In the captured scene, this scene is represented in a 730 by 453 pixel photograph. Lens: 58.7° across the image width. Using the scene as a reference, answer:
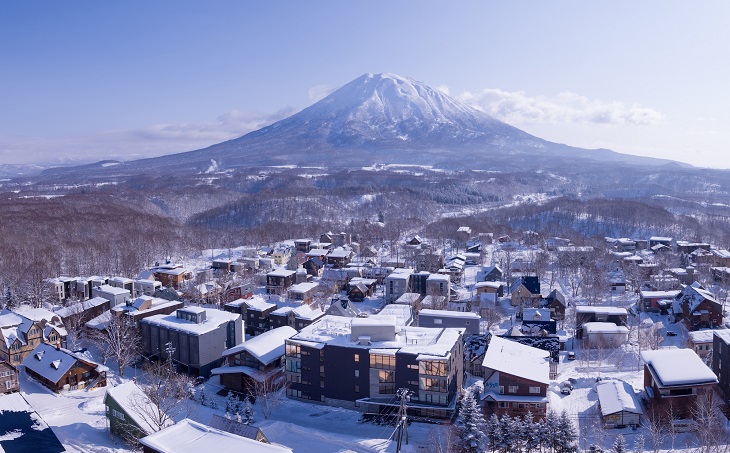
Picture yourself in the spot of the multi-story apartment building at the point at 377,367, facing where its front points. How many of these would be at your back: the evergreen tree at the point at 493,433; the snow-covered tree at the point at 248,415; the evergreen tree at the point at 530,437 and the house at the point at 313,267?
1

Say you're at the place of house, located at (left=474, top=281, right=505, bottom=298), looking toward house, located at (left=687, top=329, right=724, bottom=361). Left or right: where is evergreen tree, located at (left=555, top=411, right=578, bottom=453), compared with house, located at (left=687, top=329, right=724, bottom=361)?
right

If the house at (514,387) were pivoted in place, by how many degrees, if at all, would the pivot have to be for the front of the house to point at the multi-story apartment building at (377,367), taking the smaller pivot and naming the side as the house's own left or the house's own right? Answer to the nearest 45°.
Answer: approximately 90° to the house's own right

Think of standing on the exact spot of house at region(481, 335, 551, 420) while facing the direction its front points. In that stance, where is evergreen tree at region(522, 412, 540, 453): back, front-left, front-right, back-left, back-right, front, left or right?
front

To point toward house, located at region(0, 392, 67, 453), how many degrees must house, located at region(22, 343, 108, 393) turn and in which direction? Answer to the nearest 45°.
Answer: approximately 45° to its right

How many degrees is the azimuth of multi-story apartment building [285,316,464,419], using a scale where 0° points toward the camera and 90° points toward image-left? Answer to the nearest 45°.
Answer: approximately 0°

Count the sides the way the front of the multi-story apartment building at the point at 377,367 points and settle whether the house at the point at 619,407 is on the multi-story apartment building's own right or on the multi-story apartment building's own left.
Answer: on the multi-story apartment building's own left

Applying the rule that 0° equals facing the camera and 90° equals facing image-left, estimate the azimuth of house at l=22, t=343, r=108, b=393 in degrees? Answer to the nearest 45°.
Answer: approximately 315°

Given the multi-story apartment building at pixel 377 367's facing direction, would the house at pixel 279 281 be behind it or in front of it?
behind

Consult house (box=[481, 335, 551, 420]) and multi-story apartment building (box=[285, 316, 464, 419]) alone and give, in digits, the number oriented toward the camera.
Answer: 2

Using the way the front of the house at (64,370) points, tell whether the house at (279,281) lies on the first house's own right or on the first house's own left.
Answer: on the first house's own left

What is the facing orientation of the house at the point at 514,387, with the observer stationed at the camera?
facing the viewer

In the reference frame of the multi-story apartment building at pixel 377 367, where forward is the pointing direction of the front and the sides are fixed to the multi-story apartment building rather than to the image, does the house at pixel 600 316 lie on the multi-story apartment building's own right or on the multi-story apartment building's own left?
on the multi-story apartment building's own left

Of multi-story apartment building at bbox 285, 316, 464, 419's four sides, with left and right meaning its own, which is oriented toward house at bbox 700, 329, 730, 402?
left
